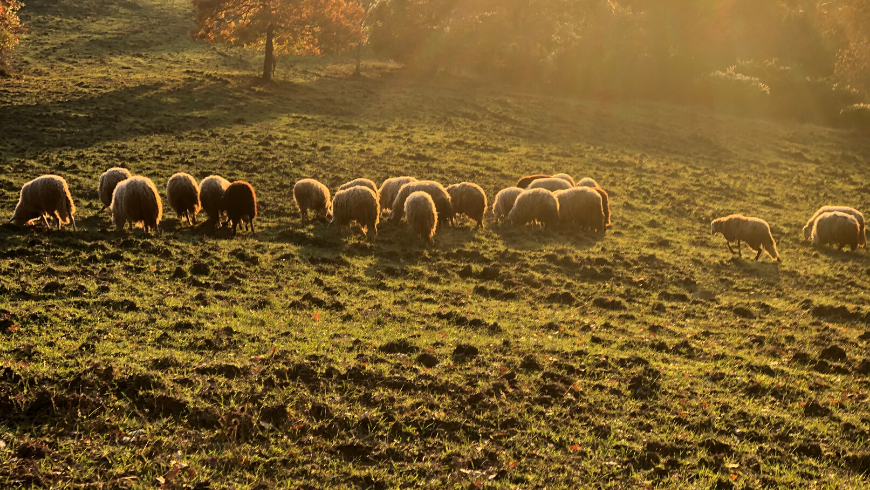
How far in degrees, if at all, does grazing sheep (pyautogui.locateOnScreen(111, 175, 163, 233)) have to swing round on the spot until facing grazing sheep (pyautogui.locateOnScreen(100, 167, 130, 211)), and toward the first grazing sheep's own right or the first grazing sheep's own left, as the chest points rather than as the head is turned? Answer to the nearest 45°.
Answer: approximately 45° to the first grazing sheep's own right

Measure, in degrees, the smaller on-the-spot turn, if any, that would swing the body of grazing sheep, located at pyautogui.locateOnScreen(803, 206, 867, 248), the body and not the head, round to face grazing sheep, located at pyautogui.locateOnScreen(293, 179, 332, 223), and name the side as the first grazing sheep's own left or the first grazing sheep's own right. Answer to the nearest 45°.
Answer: approximately 45° to the first grazing sheep's own left

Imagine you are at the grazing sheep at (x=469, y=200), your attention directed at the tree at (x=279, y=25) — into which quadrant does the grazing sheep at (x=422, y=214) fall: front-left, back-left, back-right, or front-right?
back-left

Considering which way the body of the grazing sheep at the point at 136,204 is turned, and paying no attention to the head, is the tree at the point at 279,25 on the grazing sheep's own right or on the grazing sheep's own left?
on the grazing sheep's own right

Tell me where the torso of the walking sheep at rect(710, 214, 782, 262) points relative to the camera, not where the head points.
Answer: to the viewer's left

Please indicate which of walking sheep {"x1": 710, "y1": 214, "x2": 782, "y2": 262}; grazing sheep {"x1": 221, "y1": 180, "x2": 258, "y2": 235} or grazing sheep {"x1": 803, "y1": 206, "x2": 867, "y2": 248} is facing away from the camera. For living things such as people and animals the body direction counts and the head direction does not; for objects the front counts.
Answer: grazing sheep {"x1": 221, "y1": 180, "x2": 258, "y2": 235}

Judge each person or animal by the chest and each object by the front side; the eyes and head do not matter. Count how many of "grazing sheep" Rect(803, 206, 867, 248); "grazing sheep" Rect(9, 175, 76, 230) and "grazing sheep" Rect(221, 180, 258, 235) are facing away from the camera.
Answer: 1

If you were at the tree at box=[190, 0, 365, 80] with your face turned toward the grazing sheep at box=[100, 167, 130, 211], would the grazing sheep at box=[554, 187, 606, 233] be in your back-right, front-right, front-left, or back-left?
front-left

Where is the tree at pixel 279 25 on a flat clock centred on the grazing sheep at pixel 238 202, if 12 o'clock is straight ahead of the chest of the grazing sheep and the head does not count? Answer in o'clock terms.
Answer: The tree is roughly at 12 o'clock from the grazing sheep.

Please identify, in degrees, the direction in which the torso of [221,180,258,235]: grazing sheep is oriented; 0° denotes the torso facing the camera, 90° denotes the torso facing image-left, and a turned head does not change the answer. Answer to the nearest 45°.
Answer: approximately 180°

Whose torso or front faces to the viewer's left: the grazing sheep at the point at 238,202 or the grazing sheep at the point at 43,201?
the grazing sheep at the point at 43,201

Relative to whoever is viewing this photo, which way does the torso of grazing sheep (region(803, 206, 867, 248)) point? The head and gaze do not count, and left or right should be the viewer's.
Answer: facing to the left of the viewer

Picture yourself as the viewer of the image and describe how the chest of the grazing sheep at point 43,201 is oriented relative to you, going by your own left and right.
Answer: facing to the left of the viewer
